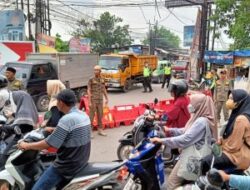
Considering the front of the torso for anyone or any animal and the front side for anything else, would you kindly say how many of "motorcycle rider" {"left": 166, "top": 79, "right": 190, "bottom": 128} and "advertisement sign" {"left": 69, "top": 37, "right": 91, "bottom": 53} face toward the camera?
1

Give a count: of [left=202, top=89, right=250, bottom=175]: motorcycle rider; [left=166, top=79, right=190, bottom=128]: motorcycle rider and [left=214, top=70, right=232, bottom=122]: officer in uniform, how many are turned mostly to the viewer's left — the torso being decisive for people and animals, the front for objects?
2

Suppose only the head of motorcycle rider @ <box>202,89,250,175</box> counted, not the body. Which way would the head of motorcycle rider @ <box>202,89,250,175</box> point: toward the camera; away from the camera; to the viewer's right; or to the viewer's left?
to the viewer's left

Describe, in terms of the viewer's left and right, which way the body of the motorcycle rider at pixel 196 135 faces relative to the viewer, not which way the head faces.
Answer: facing to the left of the viewer

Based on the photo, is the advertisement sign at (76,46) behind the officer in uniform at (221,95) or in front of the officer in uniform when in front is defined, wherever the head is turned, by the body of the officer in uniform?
behind

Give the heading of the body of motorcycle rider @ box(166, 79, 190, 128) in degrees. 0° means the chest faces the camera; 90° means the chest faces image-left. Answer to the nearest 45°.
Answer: approximately 90°

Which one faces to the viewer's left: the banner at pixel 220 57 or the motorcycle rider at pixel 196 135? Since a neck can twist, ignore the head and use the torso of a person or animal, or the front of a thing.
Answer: the motorcycle rider

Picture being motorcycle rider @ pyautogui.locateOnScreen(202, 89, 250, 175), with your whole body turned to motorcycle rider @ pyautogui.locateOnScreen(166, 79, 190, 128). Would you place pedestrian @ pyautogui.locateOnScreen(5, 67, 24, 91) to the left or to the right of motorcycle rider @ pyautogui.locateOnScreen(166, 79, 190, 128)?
left

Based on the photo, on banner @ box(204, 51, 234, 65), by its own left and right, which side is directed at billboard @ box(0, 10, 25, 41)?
right

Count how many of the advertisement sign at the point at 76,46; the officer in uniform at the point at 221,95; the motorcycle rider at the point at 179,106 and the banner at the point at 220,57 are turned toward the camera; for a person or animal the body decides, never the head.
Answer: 3

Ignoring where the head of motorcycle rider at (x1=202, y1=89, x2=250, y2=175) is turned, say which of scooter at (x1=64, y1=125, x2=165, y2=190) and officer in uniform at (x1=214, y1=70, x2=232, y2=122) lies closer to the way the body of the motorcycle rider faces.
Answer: the scooter

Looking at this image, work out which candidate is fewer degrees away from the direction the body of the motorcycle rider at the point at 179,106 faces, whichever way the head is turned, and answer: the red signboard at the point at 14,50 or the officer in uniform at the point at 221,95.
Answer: the red signboard
